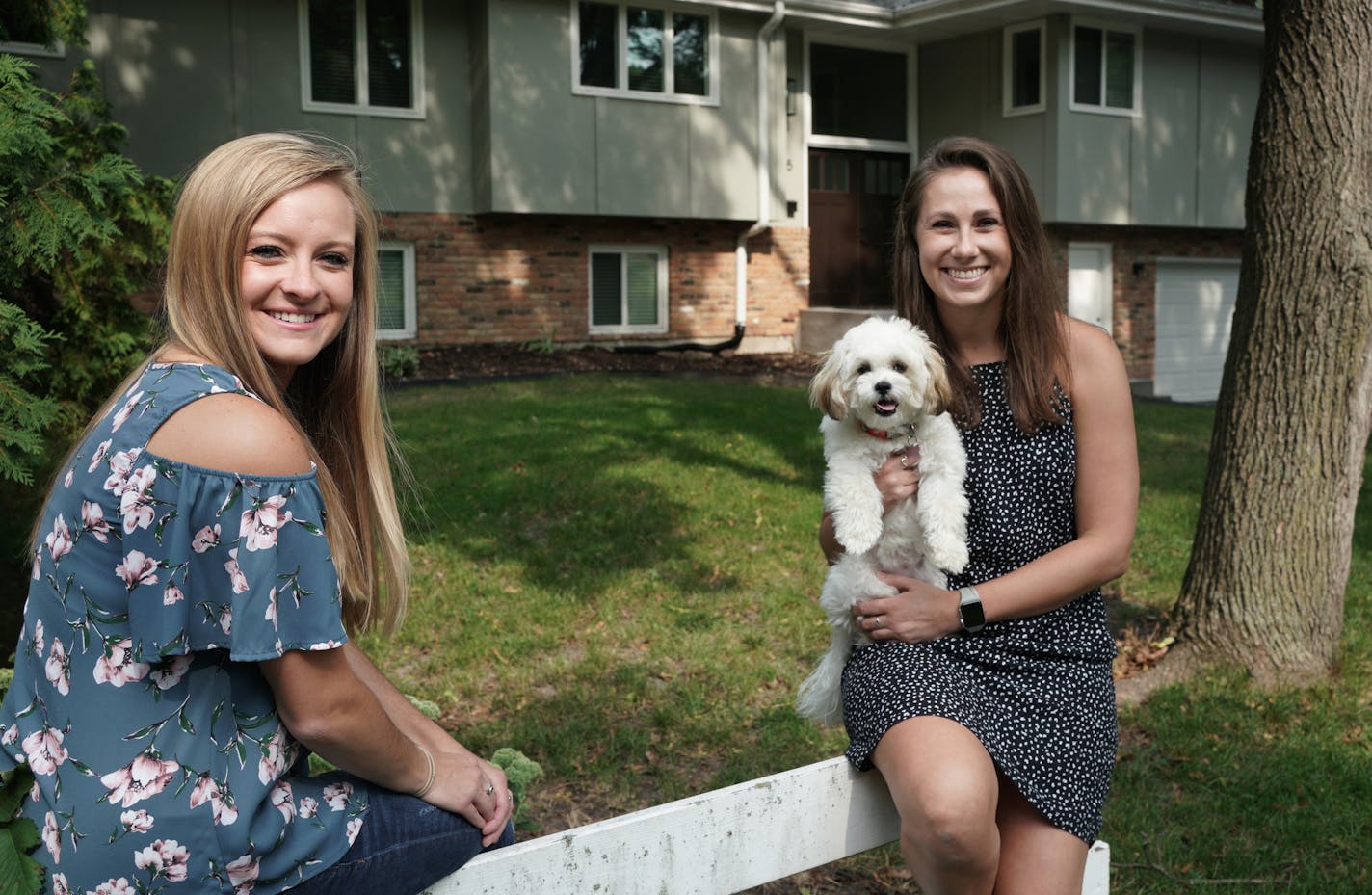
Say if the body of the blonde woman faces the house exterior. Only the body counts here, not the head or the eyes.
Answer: no

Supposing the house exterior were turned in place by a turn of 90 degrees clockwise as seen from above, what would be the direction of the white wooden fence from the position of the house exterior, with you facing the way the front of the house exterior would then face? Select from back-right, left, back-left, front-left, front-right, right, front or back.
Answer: left

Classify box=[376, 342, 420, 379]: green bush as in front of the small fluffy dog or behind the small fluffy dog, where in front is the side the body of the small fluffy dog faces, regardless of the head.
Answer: behind

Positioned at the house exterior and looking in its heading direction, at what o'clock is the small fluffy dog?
The small fluffy dog is roughly at 12 o'clock from the house exterior.

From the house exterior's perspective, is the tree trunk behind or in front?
in front

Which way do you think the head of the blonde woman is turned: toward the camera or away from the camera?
toward the camera

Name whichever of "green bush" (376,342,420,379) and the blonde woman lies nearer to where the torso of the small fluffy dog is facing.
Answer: the blonde woman

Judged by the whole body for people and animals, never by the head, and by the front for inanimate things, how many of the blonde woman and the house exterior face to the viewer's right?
1

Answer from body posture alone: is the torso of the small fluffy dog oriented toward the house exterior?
no

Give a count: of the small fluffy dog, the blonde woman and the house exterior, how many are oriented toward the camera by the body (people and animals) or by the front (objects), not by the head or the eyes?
2

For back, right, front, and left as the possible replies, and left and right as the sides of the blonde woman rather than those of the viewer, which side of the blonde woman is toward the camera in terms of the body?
right

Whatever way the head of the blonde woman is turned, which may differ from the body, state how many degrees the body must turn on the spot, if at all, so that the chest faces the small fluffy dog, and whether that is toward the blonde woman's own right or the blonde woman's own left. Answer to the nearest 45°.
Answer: approximately 45° to the blonde woman's own left

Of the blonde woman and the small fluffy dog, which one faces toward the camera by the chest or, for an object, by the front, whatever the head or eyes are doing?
the small fluffy dog

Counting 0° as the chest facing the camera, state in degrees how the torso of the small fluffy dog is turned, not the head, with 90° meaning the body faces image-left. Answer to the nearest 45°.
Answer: approximately 0°

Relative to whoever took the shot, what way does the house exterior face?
facing the viewer

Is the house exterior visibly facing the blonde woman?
yes

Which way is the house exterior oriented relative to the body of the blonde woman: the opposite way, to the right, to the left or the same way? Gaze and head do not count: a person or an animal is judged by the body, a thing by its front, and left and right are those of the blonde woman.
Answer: to the right
